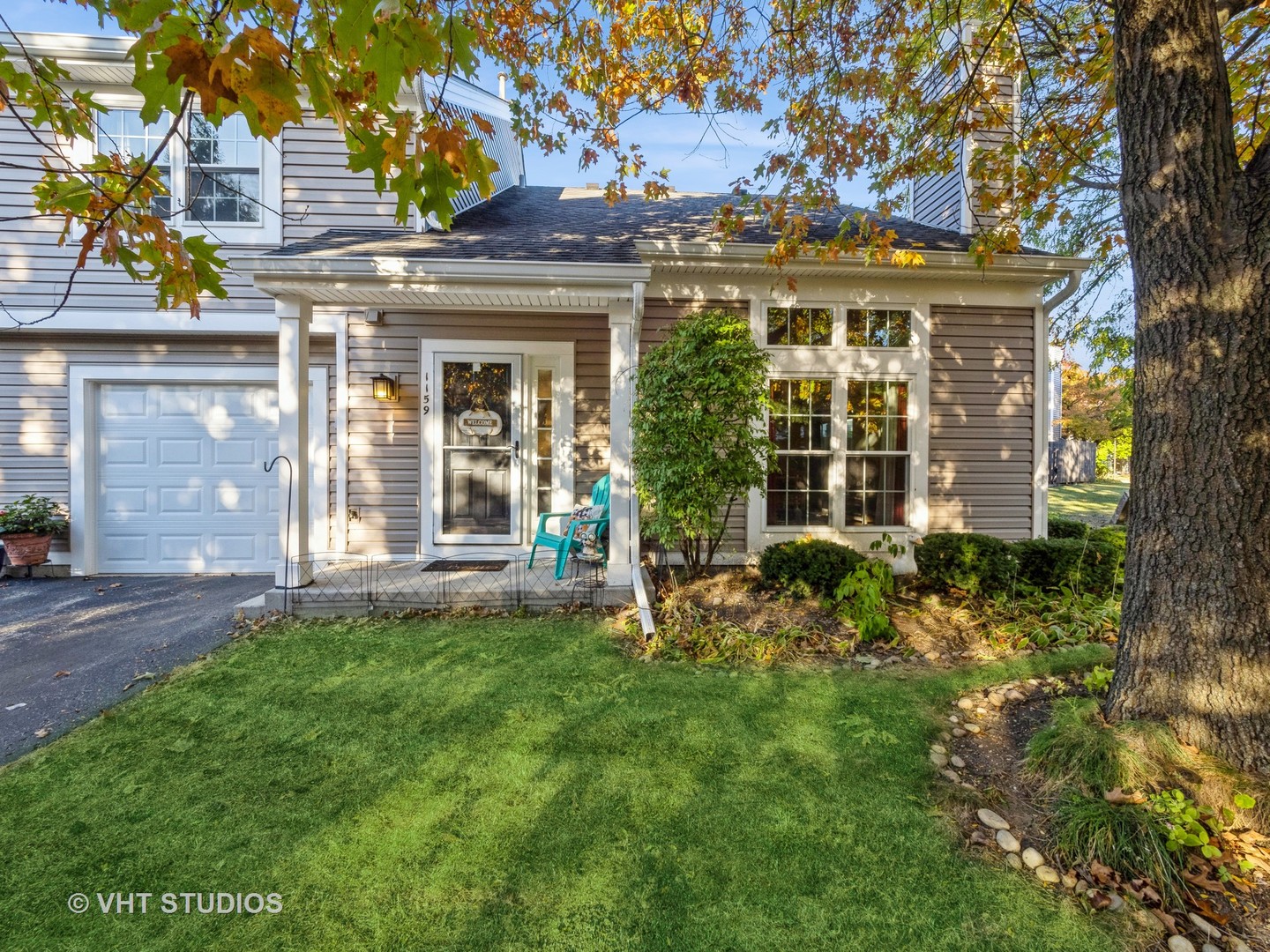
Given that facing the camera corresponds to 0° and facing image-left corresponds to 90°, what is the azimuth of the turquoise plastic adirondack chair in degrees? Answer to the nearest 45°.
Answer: approximately 45°

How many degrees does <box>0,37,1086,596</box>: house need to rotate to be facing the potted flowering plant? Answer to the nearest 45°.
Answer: approximately 90° to its right

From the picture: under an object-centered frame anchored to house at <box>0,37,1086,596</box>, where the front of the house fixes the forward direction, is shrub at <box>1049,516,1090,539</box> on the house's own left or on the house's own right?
on the house's own left

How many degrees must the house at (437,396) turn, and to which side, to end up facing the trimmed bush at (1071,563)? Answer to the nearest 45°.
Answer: approximately 90° to its left

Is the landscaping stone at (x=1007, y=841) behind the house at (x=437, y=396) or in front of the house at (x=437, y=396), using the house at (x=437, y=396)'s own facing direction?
in front

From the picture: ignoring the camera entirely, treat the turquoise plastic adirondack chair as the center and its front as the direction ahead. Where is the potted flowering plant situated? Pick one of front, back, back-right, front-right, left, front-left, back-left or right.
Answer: front-right

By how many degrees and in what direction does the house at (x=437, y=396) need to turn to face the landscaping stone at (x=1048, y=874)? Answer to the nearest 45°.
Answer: approximately 45° to its left

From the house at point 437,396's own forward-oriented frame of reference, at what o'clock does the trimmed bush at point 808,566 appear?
The trimmed bush is roughly at 10 o'clock from the house.

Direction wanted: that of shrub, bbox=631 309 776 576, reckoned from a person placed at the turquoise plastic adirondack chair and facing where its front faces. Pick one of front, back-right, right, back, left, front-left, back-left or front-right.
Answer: left

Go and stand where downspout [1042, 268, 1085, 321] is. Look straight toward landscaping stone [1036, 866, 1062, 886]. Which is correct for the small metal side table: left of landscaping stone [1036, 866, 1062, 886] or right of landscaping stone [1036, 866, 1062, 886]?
right

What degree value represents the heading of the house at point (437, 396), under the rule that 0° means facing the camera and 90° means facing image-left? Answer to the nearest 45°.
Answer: approximately 0°
